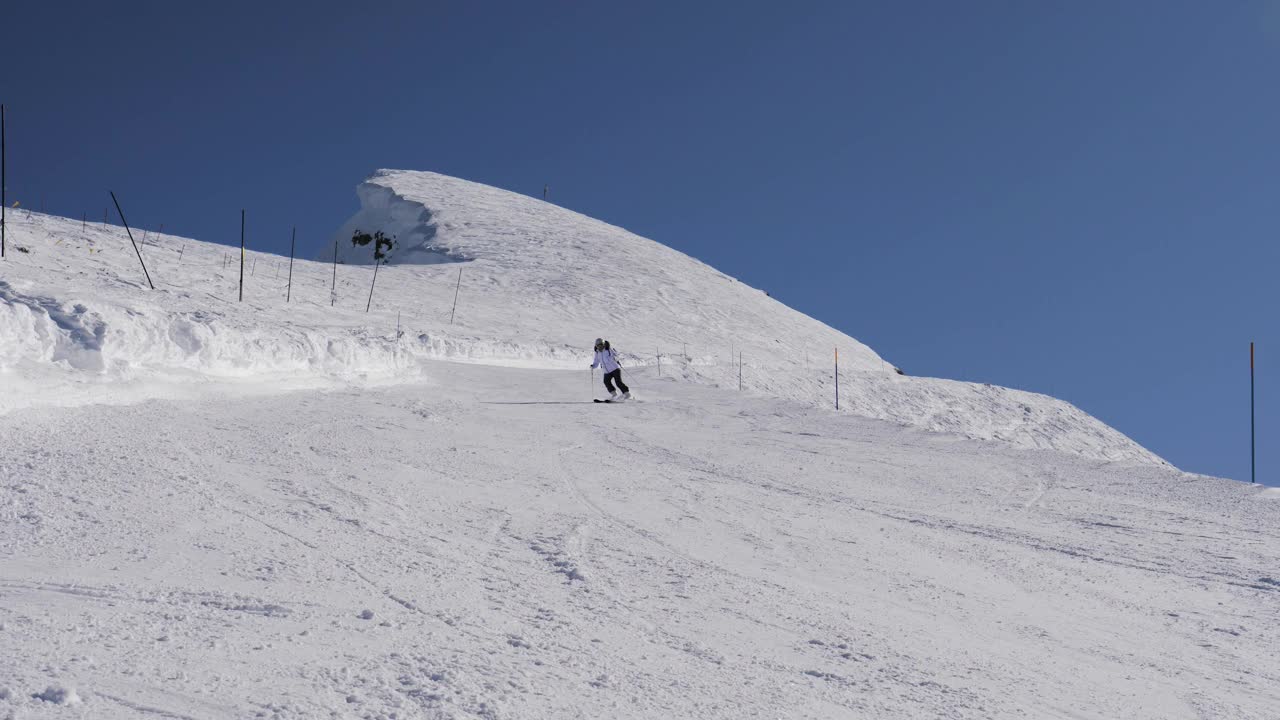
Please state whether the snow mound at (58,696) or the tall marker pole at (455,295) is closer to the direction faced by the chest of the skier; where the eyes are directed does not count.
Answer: the snow mound

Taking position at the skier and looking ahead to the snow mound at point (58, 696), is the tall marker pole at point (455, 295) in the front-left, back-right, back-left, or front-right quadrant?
back-right

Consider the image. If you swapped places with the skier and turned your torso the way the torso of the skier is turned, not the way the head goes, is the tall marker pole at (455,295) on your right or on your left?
on your right

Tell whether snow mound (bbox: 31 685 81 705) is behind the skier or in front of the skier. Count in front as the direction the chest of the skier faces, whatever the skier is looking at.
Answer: in front

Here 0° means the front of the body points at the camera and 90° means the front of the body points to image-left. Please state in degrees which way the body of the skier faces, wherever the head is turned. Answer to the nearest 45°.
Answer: approximately 45°
